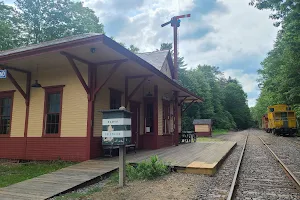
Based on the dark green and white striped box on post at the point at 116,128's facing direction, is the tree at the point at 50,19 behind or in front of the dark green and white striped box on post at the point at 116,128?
behind

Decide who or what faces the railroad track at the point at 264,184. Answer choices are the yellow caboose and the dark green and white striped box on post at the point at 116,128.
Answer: the yellow caboose

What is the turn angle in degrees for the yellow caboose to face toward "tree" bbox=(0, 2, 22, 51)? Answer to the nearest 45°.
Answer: approximately 45° to its right

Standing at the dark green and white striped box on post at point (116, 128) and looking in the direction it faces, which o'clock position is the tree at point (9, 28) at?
The tree is roughly at 5 o'clock from the dark green and white striped box on post.

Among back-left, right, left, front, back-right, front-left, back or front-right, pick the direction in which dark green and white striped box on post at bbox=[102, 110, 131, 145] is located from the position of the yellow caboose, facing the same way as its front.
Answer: front

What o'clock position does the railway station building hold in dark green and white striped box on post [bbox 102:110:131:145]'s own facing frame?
The railway station building is roughly at 5 o'clock from the dark green and white striped box on post.

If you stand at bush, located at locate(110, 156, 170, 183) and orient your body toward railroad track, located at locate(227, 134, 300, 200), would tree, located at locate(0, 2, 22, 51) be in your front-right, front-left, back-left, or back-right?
back-left

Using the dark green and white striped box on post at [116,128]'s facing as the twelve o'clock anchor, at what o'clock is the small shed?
The small shed is roughly at 7 o'clock from the dark green and white striped box on post.

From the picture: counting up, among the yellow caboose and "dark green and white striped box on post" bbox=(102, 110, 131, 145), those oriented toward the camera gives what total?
2

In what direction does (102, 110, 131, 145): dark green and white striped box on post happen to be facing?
toward the camera

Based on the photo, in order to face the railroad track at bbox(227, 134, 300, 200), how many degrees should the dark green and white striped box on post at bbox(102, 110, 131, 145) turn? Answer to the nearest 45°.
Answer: approximately 90° to its left
